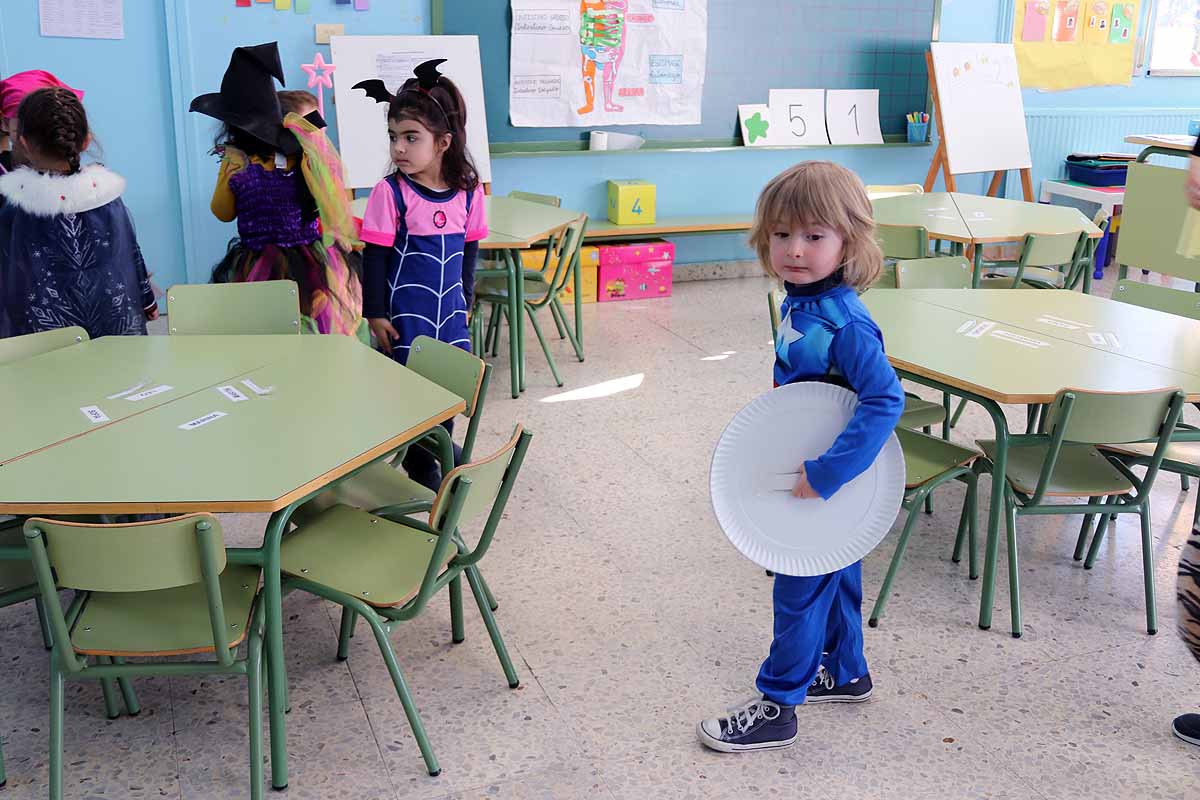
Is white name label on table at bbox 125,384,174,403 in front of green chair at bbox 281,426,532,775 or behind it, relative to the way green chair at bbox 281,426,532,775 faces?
in front

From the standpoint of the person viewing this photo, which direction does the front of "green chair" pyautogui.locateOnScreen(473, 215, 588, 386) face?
facing away from the viewer and to the left of the viewer

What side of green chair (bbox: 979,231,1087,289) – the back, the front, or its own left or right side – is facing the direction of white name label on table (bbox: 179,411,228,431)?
left

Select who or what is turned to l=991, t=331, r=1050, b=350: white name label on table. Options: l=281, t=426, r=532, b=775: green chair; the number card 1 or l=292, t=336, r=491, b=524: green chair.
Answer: the number card 1

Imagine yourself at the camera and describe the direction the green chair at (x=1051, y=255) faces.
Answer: facing away from the viewer and to the left of the viewer

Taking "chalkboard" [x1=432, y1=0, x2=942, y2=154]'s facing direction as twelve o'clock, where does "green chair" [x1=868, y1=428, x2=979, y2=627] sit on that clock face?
The green chair is roughly at 12 o'clock from the chalkboard.

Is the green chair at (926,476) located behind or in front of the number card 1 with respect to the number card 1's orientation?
in front

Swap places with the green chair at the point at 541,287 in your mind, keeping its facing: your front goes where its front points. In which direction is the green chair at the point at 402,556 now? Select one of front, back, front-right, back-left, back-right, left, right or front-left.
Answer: back-left

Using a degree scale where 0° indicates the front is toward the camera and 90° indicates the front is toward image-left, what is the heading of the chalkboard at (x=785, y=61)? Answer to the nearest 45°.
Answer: approximately 0°

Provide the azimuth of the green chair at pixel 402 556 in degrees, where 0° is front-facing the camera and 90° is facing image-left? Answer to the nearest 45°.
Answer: approximately 135°

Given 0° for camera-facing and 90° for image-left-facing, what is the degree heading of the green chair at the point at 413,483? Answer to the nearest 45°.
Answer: approximately 45°
